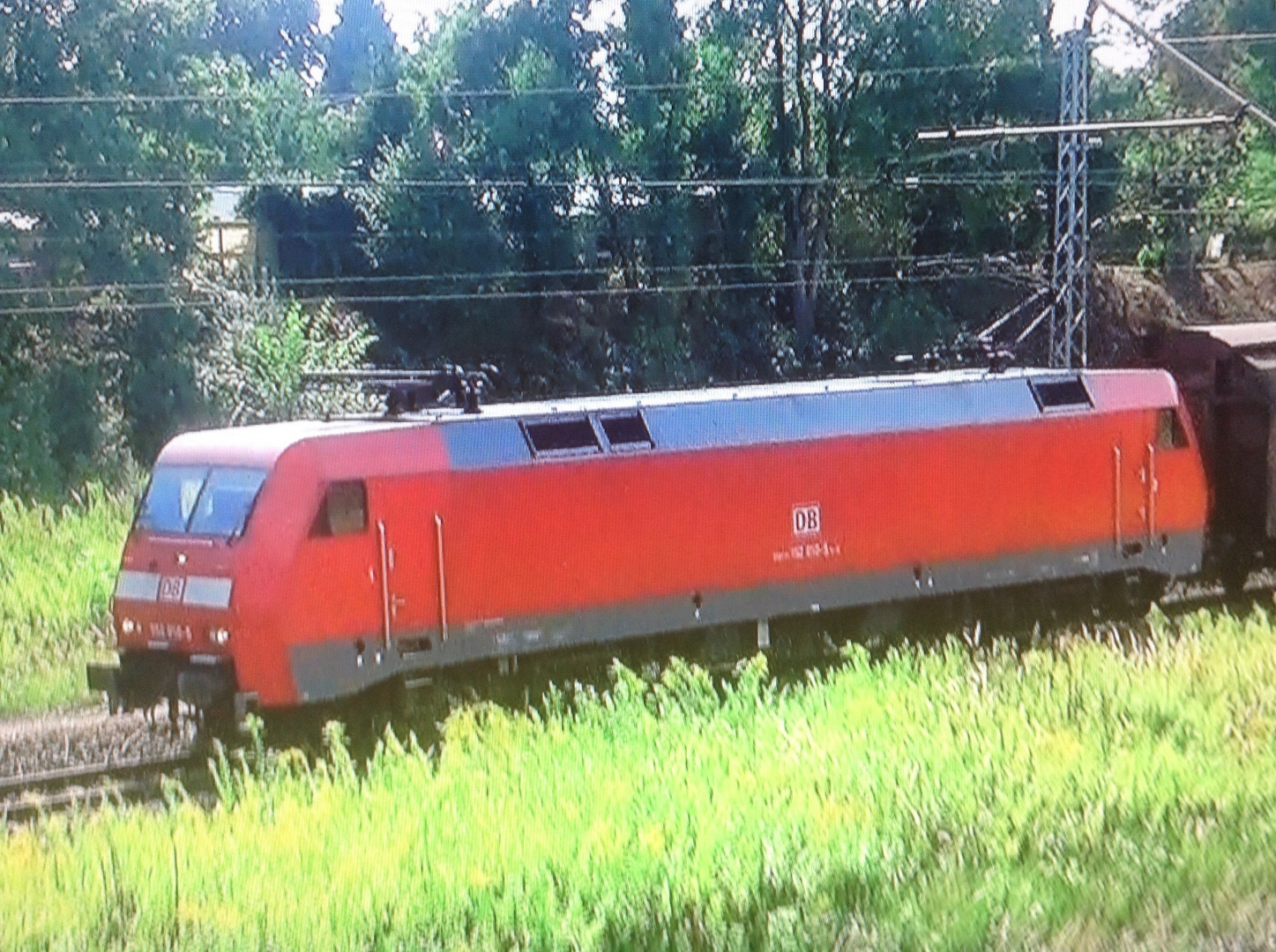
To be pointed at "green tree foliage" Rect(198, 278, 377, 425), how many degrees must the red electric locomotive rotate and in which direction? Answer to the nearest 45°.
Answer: approximately 90° to its right

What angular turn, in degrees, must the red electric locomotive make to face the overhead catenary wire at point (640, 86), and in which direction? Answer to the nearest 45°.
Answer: approximately 135° to its right

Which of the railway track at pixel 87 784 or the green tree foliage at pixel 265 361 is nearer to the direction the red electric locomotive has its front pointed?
the railway track

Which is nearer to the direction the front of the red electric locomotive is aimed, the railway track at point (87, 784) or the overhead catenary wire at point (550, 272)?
the railway track

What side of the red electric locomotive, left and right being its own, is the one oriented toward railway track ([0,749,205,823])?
front

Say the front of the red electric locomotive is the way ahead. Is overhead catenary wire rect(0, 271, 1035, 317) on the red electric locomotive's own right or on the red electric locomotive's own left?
on the red electric locomotive's own right

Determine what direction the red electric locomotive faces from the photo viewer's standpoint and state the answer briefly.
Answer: facing the viewer and to the left of the viewer
